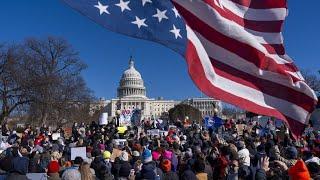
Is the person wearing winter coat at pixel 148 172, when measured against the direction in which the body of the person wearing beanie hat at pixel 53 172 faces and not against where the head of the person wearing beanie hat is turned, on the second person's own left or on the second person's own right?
on the second person's own right

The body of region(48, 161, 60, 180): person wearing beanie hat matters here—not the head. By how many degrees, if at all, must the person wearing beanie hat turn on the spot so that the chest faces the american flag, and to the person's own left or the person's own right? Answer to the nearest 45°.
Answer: approximately 135° to the person's own right

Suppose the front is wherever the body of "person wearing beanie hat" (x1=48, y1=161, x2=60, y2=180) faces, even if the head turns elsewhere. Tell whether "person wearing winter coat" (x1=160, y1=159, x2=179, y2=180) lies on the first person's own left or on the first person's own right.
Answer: on the first person's own right

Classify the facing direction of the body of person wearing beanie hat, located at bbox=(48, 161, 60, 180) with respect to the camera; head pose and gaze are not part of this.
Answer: away from the camera
